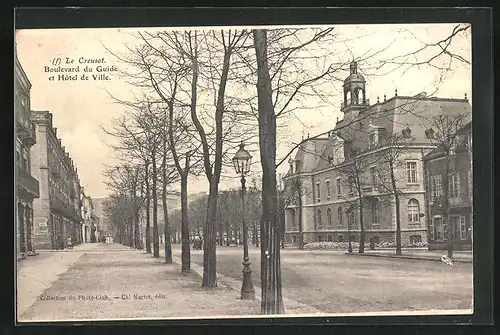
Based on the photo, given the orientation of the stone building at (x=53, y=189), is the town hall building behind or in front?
in front

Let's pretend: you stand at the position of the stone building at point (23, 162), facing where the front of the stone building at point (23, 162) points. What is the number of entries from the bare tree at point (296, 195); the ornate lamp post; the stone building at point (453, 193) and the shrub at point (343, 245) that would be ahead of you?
4

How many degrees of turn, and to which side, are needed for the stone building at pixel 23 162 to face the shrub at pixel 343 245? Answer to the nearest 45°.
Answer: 0° — it already faces it

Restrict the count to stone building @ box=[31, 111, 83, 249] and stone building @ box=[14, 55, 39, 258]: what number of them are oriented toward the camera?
0

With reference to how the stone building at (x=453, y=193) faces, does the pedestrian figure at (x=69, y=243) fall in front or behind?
in front

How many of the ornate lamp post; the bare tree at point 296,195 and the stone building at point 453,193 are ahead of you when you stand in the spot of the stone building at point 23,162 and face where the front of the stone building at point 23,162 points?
3

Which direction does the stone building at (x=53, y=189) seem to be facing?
to the viewer's right

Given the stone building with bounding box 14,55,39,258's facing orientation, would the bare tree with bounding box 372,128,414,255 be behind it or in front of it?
in front

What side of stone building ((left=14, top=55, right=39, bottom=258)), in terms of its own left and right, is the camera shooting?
right
